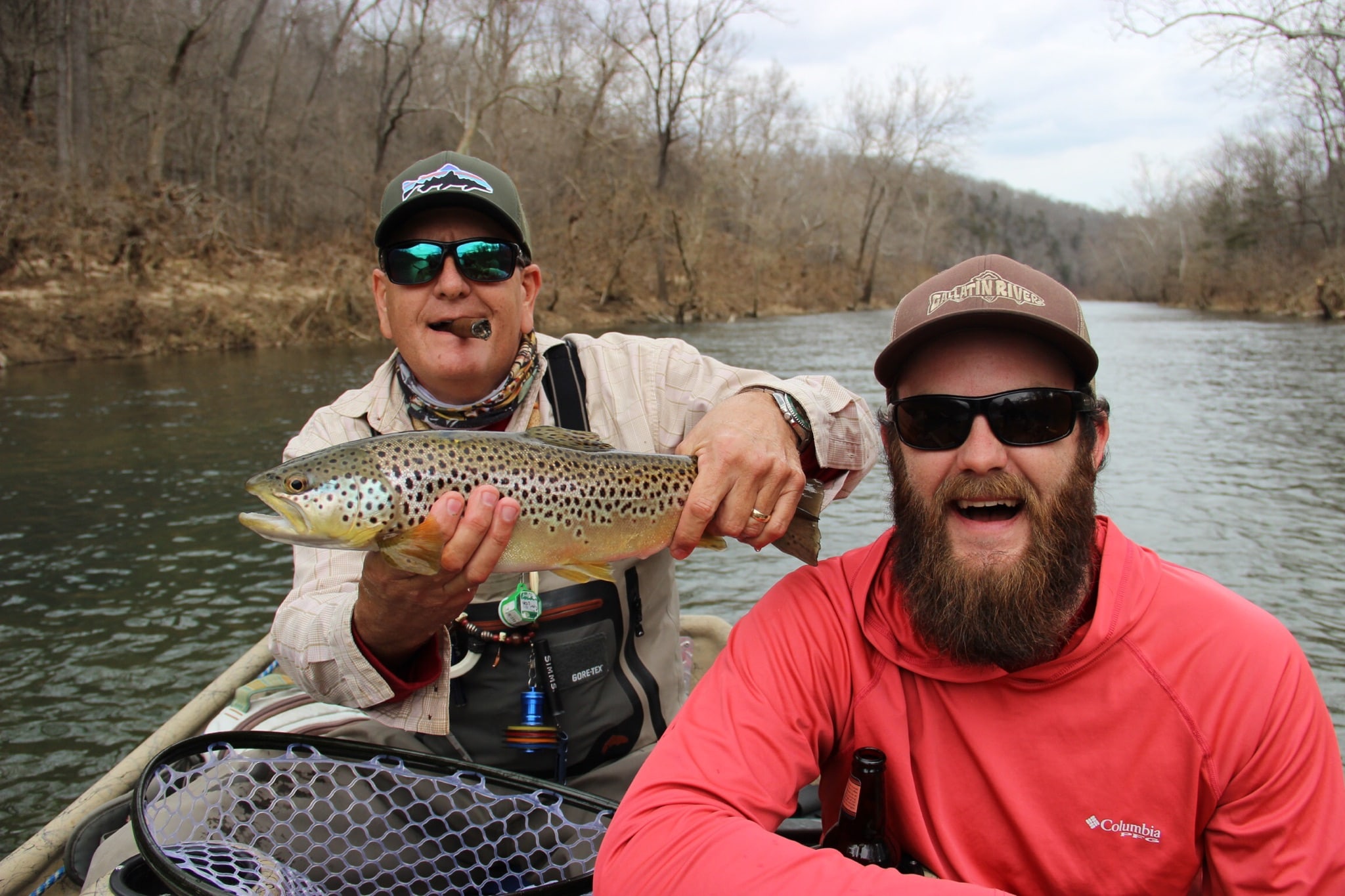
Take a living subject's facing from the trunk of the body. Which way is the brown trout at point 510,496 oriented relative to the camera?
to the viewer's left

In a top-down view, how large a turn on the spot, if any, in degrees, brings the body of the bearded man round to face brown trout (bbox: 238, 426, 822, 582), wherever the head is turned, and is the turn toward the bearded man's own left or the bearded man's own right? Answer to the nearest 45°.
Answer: approximately 90° to the bearded man's own right

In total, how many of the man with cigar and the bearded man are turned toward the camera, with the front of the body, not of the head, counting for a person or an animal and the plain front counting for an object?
2

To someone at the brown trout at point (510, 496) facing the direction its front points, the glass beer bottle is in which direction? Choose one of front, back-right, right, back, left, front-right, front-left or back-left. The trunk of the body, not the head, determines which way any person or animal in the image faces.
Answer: back-left

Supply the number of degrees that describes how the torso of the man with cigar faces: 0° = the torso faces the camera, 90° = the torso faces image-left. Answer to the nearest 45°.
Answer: approximately 0°

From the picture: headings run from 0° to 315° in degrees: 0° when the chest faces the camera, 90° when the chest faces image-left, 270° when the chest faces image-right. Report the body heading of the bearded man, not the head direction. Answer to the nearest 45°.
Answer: approximately 0°

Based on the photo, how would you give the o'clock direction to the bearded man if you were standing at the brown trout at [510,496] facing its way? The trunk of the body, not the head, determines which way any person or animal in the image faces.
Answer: The bearded man is roughly at 7 o'clock from the brown trout.

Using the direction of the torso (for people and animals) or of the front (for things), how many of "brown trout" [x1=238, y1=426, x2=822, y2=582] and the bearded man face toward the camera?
1
